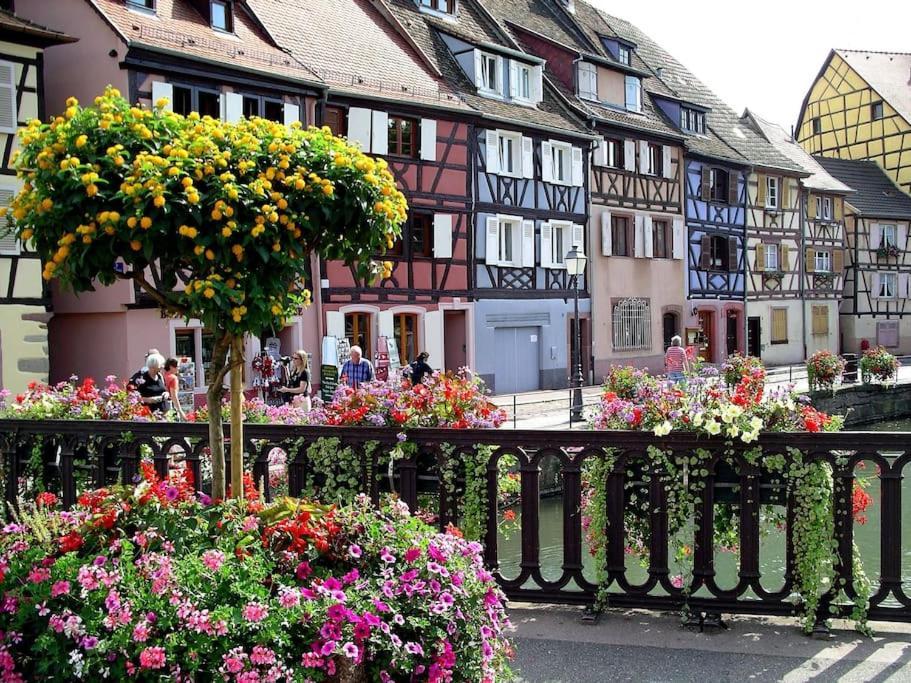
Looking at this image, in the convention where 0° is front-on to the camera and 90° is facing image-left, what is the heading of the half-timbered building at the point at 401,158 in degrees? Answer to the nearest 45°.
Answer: approximately 315°

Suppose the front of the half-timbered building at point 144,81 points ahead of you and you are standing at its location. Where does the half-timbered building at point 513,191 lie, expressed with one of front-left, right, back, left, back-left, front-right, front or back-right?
left

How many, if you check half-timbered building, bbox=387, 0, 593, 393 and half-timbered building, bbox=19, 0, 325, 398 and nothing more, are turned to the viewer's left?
0

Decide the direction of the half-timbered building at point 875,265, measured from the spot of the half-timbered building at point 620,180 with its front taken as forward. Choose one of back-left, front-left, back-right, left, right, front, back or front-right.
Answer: left

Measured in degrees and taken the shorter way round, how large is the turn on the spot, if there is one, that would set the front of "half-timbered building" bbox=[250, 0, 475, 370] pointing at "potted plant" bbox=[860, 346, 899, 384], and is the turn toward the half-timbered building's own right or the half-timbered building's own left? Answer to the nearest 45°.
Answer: approximately 45° to the half-timbered building's own left

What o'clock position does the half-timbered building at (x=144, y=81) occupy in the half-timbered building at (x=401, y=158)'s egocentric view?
the half-timbered building at (x=144, y=81) is roughly at 3 o'clock from the half-timbered building at (x=401, y=158).

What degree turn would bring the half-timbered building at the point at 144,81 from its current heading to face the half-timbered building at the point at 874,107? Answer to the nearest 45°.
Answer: approximately 90° to its left

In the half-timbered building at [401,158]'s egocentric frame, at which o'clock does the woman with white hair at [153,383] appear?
The woman with white hair is roughly at 2 o'clock from the half-timbered building.

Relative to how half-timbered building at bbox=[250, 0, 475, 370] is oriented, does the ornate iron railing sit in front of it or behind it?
in front

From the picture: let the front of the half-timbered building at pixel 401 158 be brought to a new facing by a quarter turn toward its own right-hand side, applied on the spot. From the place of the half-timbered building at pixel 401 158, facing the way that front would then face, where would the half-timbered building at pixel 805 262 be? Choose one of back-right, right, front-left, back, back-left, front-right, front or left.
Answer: back

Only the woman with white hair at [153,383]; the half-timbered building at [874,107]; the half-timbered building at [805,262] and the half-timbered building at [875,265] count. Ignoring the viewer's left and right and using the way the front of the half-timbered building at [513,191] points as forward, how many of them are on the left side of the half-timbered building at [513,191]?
3

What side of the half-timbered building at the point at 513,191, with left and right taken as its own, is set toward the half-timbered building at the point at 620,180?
left

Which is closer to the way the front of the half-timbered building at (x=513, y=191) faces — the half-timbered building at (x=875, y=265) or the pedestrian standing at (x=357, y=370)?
the pedestrian standing

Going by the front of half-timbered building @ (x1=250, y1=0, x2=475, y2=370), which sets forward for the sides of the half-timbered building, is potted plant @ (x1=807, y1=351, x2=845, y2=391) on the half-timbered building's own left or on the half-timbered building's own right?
on the half-timbered building's own left

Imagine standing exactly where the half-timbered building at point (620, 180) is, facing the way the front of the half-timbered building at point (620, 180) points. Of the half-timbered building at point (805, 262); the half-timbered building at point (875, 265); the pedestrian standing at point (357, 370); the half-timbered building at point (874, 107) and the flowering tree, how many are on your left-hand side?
3

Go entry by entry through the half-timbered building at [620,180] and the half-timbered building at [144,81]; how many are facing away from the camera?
0
